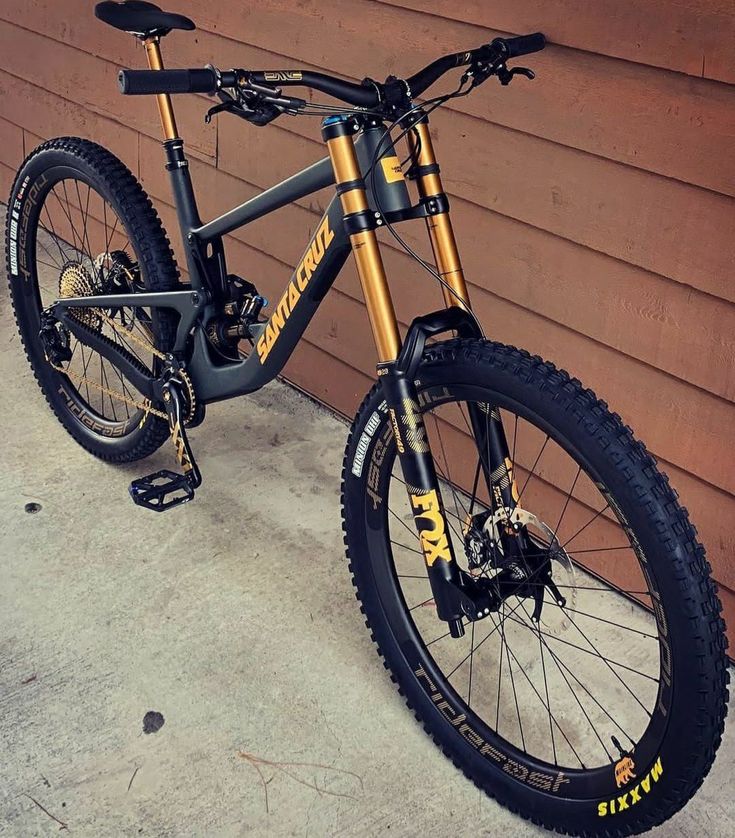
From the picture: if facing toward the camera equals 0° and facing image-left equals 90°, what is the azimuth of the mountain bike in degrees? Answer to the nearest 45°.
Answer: approximately 315°
